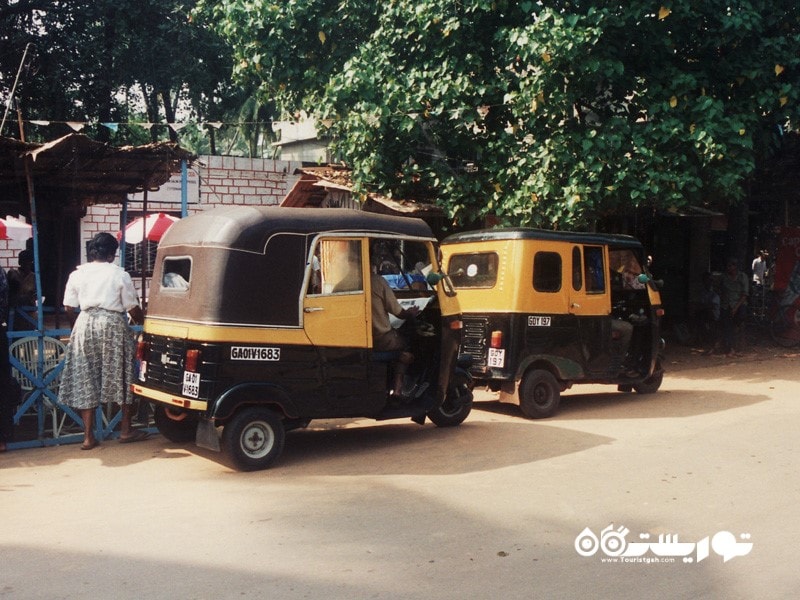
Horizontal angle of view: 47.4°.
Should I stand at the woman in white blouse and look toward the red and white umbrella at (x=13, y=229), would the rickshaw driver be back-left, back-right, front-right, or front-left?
back-right

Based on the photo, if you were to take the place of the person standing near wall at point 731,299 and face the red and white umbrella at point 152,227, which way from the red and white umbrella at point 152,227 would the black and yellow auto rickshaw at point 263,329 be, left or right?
left

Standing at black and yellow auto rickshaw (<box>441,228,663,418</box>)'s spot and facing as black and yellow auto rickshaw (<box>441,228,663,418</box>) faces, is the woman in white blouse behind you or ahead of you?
behind

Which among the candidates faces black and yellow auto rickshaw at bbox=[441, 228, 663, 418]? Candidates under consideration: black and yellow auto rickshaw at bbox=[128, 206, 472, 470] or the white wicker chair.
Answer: black and yellow auto rickshaw at bbox=[128, 206, 472, 470]

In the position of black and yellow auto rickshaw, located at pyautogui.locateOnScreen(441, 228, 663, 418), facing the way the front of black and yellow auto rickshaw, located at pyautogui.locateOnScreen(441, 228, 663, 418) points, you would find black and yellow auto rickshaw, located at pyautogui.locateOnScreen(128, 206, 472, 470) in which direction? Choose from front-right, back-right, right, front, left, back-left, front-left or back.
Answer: back

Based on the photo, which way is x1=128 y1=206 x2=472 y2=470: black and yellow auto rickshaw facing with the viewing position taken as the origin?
facing away from the viewer and to the right of the viewer
